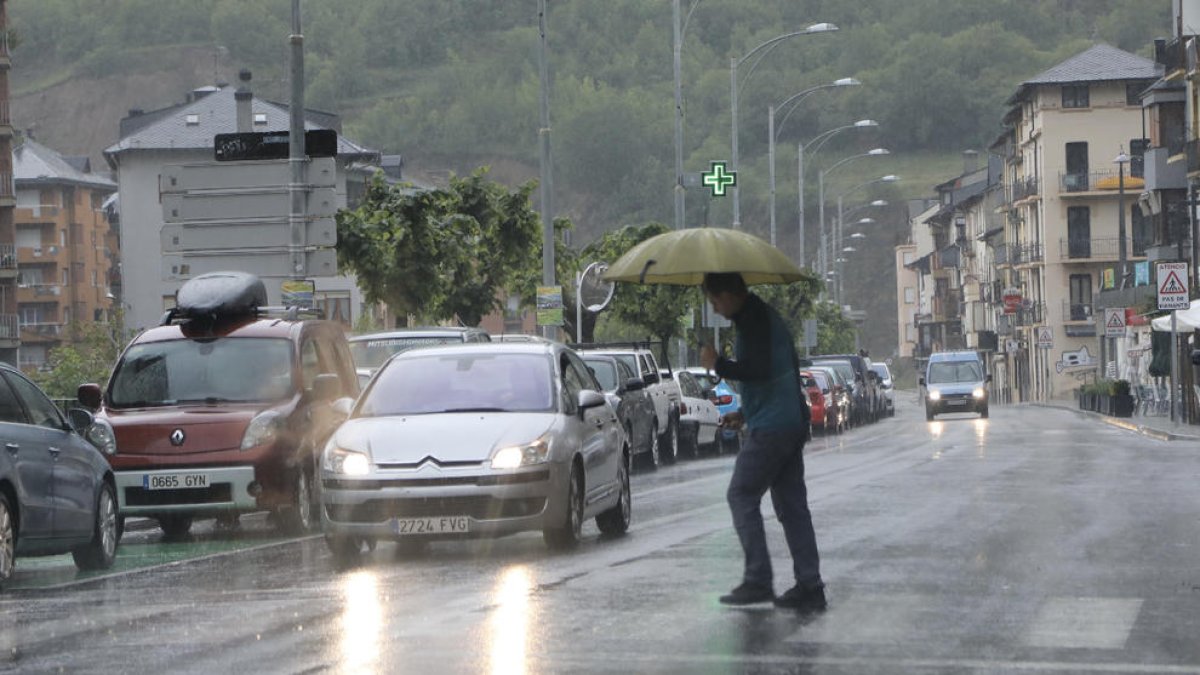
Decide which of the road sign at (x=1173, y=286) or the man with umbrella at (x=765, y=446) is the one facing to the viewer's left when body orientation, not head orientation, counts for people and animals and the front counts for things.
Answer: the man with umbrella

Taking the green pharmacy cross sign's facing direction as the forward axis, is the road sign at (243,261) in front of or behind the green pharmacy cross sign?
in front

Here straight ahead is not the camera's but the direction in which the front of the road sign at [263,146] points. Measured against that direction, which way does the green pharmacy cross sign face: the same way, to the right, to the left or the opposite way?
the opposite way

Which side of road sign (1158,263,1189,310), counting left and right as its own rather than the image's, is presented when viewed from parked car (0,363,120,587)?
front

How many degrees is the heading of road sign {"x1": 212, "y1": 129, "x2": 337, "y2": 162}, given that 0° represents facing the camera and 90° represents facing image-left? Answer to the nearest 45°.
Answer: approximately 180°

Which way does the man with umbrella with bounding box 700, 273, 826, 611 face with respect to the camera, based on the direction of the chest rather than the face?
to the viewer's left

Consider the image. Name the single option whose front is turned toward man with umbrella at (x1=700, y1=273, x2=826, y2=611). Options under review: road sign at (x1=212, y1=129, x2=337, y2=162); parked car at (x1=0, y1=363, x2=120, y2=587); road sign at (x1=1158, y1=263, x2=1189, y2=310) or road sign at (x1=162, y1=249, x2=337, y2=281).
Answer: road sign at (x1=1158, y1=263, x2=1189, y2=310)

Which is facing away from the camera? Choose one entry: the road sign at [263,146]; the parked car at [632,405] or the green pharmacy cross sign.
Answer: the road sign

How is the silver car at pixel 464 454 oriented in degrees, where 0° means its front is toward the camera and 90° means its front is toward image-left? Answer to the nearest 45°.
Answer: approximately 45°

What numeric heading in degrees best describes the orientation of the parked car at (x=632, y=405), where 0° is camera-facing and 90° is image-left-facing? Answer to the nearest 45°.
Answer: approximately 45°

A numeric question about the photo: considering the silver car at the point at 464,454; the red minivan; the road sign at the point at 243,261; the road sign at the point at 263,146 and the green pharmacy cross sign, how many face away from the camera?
2

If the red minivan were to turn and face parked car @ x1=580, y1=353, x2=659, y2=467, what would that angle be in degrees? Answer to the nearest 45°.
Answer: approximately 180°

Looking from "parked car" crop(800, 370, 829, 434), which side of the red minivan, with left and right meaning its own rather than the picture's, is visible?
back
